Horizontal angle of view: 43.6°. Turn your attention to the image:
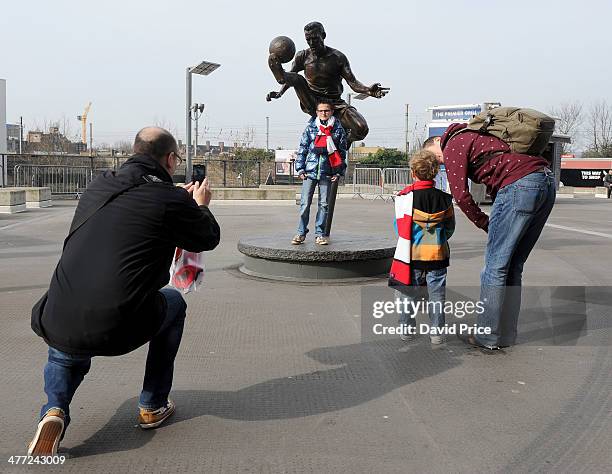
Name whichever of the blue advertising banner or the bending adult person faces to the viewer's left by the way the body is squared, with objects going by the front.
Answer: the bending adult person

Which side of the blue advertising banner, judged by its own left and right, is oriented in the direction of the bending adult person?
front

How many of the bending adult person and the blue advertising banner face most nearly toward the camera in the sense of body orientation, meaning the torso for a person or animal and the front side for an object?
1

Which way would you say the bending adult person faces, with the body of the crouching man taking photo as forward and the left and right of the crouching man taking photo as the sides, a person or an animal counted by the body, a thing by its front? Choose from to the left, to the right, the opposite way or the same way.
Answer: to the left

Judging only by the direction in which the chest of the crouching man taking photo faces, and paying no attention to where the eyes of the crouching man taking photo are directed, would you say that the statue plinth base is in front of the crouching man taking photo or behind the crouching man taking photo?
in front

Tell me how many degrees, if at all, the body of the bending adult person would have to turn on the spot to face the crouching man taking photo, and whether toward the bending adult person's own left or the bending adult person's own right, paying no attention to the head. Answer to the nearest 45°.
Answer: approximately 45° to the bending adult person's own left

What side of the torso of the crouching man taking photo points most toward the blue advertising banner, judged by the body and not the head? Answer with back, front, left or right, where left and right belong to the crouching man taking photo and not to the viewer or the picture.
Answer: front

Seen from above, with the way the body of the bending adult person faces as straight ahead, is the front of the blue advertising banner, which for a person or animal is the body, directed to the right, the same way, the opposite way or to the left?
to the left

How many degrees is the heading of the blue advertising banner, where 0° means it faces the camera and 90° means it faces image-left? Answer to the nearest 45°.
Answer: approximately 0°

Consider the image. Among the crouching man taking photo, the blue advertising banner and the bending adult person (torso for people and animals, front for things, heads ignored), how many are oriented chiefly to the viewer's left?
1

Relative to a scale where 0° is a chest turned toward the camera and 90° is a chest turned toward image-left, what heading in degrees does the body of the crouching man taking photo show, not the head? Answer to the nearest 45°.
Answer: approximately 225°

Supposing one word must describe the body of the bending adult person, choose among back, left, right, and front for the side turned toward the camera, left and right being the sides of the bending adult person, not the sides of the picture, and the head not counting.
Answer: left

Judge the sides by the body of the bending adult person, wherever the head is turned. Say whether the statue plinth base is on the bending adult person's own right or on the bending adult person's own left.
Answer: on the bending adult person's own right

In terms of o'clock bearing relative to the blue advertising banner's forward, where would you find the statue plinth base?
The statue plinth base is roughly at 12 o'clock from the blue advertising banner.
